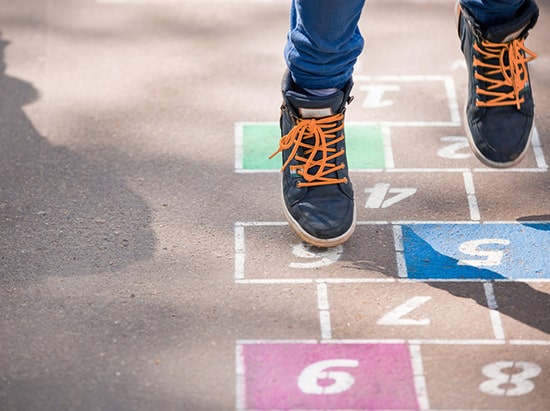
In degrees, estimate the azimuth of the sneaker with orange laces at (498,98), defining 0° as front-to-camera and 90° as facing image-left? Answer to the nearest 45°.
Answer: approximately 0°
